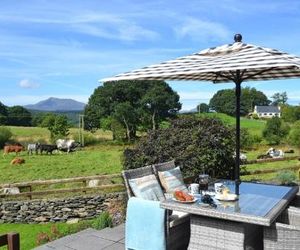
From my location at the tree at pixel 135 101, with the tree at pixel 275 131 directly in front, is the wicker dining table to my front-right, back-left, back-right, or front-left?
front-right

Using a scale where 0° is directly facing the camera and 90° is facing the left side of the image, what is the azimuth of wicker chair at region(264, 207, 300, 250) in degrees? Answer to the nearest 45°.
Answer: approximately 135°

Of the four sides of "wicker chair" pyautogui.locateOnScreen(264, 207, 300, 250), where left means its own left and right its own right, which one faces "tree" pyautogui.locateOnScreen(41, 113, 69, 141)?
front

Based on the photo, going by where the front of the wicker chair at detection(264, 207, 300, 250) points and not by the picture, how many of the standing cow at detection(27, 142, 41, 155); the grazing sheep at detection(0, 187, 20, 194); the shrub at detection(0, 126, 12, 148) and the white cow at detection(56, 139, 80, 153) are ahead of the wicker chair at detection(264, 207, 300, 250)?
4

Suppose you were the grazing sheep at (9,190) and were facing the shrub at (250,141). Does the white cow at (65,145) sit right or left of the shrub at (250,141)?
left
